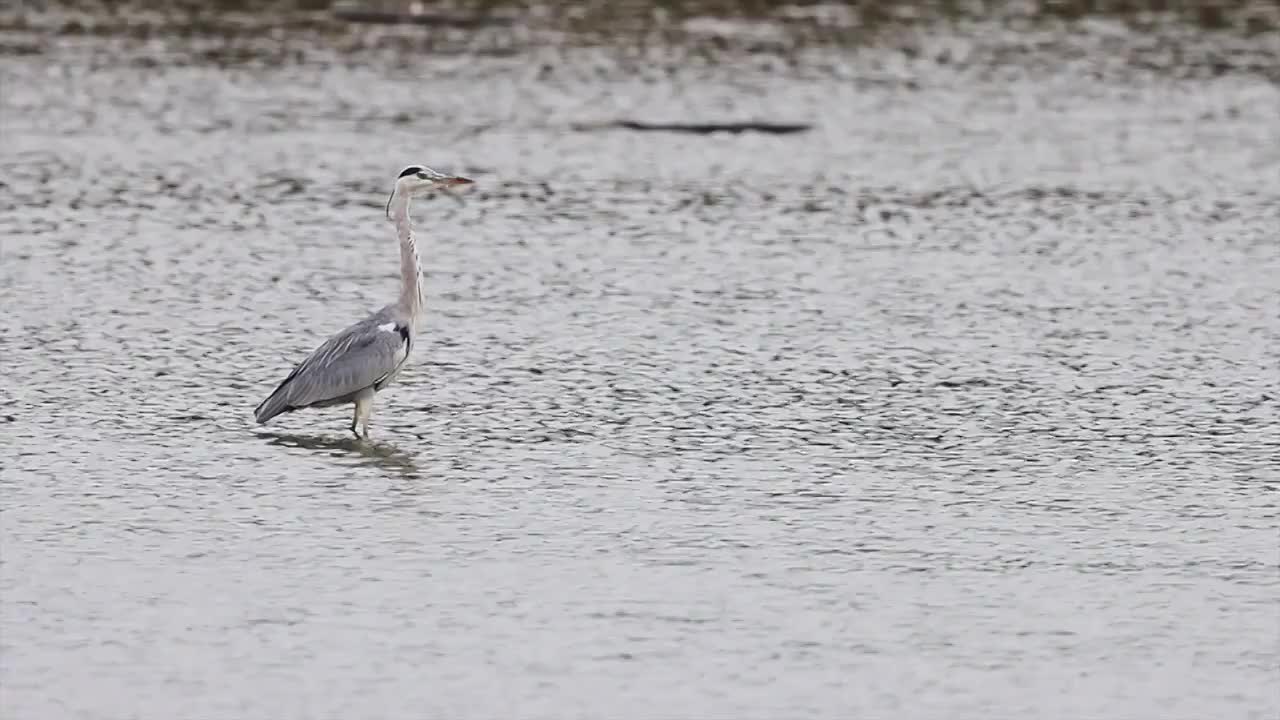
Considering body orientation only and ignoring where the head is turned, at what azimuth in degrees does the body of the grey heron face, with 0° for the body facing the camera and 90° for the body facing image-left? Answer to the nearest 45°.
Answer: approximately 270°

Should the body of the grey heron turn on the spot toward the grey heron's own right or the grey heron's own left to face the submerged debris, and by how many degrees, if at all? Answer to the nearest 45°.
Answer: approximately 90° to the grey heron's own left
